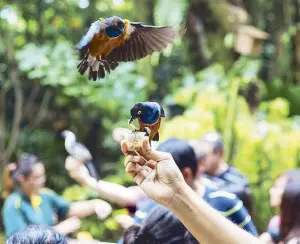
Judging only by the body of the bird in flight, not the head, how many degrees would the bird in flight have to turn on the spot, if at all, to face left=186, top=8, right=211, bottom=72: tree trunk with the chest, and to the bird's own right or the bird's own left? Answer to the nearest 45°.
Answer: approximately 135° to the bird's own left

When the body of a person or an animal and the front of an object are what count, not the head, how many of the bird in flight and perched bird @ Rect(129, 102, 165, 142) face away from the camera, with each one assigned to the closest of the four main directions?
0

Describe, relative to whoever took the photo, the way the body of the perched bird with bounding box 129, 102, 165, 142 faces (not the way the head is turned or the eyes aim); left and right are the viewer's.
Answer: facing the viewer and to the left of the viewer

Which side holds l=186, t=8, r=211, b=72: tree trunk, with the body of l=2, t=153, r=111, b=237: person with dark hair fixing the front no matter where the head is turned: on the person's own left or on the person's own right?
on the person's own left

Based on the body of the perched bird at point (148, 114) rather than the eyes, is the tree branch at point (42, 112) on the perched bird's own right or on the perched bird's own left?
on the perched bird's own right

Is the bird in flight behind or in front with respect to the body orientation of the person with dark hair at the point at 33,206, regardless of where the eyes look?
in front

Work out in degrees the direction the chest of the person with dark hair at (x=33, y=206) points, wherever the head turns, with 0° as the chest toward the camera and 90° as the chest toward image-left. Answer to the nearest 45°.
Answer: approximately 315°

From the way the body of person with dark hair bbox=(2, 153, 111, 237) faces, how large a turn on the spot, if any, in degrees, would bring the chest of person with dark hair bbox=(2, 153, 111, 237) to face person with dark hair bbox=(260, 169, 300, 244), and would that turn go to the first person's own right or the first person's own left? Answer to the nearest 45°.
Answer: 0° — they already face them

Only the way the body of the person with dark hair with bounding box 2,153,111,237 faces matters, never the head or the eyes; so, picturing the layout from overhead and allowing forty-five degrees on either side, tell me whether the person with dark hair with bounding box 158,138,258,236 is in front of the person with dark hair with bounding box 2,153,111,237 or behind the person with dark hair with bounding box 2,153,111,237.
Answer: in front
